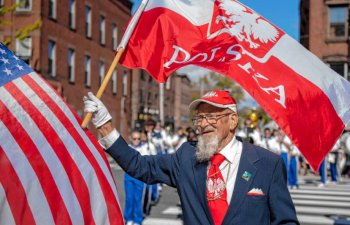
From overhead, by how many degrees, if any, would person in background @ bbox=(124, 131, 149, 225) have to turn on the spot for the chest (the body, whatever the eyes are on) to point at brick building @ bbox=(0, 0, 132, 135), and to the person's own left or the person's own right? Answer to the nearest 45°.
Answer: approximately 180°

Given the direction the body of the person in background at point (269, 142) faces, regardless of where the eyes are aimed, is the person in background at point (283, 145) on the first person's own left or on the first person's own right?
on the first person's own left

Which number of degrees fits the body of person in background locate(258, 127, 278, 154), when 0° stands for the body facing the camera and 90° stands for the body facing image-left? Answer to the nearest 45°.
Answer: approximately 0°

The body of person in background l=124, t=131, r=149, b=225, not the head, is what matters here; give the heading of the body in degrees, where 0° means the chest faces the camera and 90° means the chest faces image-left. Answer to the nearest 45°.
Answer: approximately 0°

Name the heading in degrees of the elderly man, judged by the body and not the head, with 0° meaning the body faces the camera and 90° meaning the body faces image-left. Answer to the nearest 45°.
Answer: approximately 45°

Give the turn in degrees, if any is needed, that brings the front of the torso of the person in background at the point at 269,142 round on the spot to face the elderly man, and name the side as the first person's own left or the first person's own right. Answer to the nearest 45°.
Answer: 0° — they already face them

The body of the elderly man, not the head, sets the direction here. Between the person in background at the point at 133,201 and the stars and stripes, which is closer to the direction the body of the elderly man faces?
the stars and stripes

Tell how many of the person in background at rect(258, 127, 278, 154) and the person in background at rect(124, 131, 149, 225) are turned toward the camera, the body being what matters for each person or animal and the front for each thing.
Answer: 2

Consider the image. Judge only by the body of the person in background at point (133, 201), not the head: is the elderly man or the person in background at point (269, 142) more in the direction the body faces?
the elderly man

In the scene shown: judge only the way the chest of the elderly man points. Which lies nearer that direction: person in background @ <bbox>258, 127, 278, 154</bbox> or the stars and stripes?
the stars and stripes
